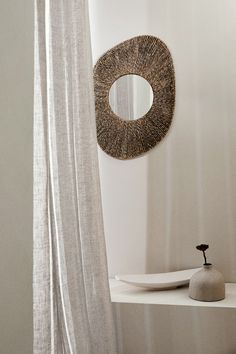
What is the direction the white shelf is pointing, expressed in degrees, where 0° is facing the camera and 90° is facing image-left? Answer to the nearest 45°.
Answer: approximately 0°
